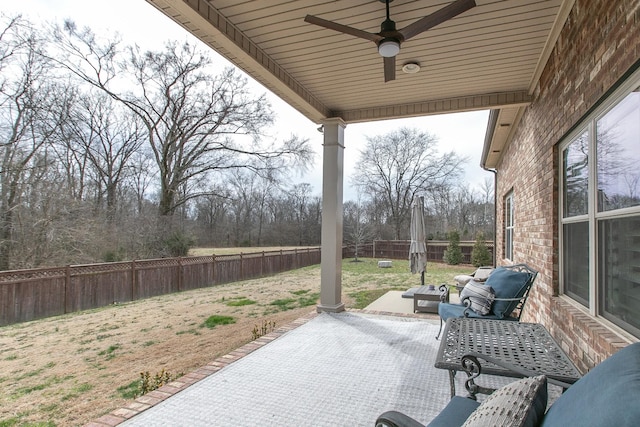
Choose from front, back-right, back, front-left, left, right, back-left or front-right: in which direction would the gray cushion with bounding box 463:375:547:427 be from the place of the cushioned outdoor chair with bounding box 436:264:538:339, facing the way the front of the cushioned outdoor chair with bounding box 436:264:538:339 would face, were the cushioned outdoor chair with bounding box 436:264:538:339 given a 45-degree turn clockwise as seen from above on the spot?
back-left

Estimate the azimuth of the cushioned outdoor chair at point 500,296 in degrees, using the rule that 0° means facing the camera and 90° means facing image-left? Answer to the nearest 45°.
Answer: approximately 90°

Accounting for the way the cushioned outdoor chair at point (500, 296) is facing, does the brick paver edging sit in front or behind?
in front

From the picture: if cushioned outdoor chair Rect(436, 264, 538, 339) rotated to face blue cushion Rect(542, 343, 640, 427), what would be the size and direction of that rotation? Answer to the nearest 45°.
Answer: approximately 90° to its left

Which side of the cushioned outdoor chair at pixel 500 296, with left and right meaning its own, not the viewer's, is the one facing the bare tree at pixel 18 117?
front

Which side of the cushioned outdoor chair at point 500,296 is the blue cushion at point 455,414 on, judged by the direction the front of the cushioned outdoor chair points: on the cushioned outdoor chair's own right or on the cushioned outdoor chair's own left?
on the cushioned outdoor chair's own left
